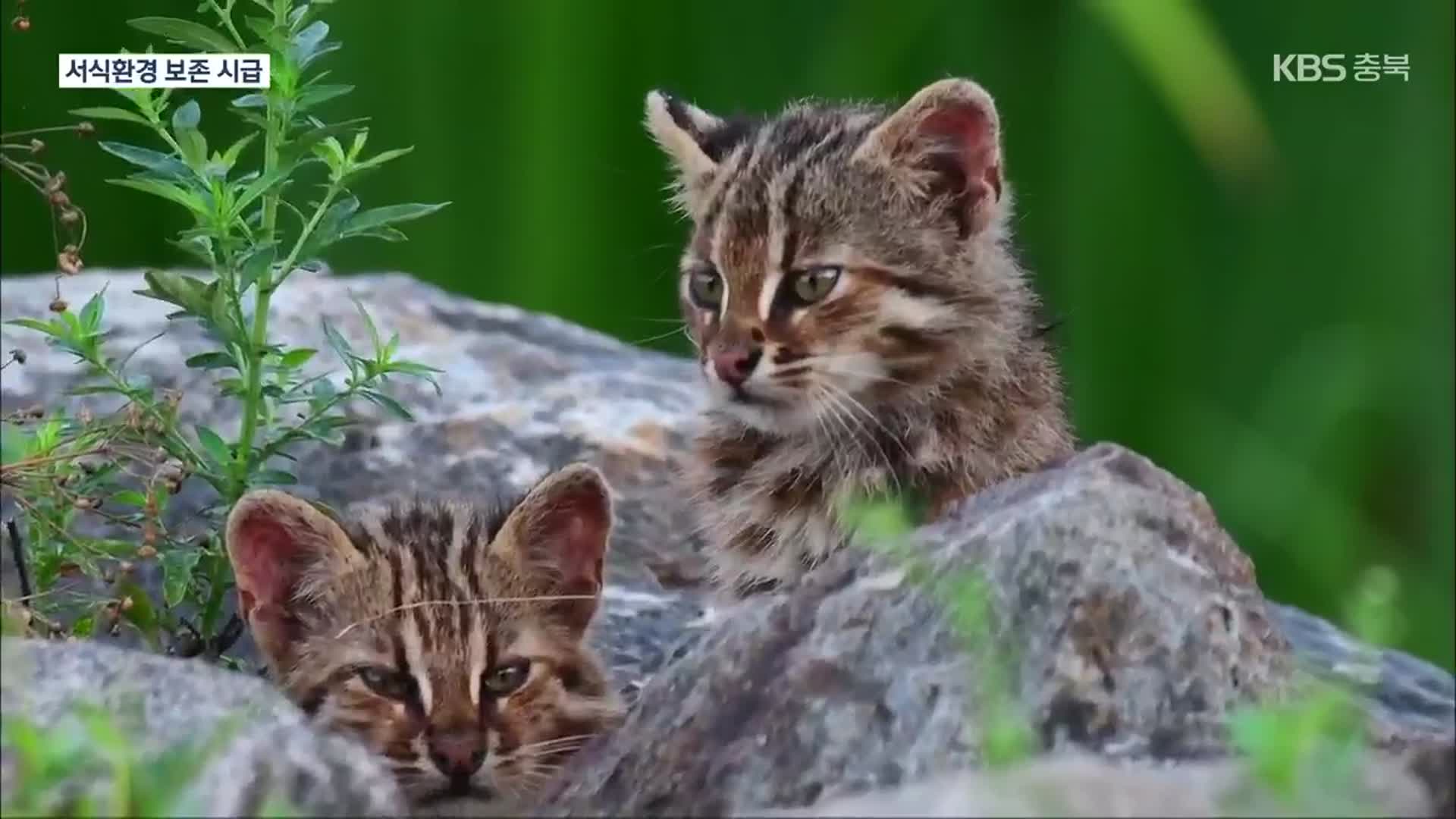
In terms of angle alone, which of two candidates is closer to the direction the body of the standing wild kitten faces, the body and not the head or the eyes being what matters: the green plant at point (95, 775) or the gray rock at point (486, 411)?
the green plant

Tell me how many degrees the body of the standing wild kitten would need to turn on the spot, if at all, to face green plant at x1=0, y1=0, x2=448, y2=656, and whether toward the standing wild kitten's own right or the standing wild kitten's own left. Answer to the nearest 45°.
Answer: approximately 45° to the standing wild kitten's own right

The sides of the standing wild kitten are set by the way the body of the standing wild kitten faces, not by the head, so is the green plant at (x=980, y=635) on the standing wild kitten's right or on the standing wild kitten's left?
on the standing wild kitten's left

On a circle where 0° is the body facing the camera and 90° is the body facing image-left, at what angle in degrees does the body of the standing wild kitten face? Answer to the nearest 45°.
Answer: approximately 45°

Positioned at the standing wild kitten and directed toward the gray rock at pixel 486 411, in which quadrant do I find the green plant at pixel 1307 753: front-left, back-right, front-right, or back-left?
back-left

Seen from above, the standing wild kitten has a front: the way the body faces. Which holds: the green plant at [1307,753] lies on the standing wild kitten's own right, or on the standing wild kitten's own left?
on the standing wild kitten's own left

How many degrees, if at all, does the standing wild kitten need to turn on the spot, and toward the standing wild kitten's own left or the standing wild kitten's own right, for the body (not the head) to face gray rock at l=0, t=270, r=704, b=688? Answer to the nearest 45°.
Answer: approximately 90° to the standing wild kitten's own right

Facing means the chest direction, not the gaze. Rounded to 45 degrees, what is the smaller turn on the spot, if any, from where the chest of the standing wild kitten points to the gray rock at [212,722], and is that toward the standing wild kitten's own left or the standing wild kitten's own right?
0° — it already faces it
